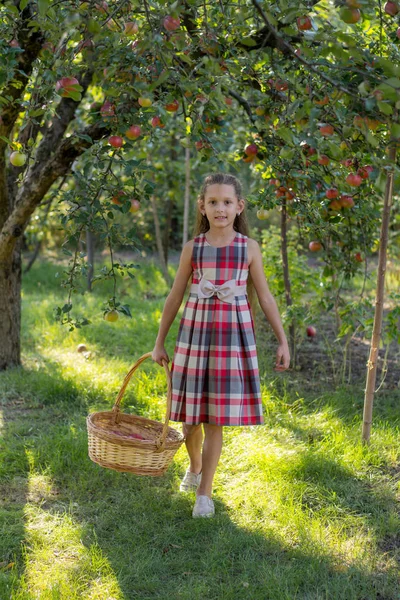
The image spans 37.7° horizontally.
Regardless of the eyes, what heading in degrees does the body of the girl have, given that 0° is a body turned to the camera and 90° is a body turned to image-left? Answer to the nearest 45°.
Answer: approximately 0°

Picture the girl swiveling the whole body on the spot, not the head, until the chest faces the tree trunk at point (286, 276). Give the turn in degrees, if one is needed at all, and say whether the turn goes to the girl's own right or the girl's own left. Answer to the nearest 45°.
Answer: approximately 180°

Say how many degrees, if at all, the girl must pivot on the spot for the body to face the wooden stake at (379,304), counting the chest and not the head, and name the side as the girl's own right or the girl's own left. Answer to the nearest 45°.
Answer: approximately 135° to the girl's own left

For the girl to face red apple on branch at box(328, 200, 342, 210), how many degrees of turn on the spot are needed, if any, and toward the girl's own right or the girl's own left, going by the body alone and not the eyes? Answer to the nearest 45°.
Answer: approximately 135° to the girl's own left
